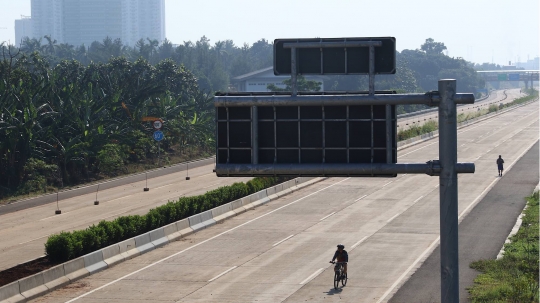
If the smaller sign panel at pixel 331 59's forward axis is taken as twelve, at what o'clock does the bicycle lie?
The bicycle is roughly at 12 o'clock from the smaller sign panel.

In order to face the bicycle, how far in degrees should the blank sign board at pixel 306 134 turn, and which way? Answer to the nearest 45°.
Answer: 0° — it already faces it
